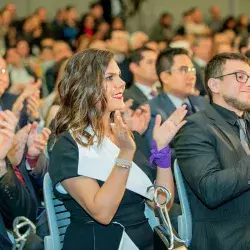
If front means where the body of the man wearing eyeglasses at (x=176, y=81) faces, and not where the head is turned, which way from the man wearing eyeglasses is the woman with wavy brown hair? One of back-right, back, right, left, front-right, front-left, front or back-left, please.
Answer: front-right

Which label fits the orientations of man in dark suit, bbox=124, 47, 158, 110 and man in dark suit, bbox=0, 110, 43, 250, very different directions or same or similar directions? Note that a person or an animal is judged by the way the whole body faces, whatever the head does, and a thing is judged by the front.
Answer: same or similar directions

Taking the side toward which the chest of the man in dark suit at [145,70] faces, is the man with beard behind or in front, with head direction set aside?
in front

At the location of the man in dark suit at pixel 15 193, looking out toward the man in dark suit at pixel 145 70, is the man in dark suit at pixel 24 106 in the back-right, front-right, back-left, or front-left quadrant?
front-left

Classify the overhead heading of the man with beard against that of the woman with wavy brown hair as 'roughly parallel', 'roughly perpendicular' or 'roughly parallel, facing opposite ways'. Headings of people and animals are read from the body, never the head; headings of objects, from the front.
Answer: roughly parallel

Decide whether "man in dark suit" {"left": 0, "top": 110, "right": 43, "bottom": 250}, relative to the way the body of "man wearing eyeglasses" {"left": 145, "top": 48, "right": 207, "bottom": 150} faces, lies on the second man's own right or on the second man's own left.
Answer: on the second man's own right

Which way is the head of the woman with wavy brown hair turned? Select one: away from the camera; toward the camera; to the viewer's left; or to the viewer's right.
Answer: to the viewer's right

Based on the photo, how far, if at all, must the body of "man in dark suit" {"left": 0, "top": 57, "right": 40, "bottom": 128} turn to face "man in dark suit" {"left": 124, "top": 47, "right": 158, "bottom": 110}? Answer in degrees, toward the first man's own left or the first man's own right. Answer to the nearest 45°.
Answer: approximately 90° to the first man's own left

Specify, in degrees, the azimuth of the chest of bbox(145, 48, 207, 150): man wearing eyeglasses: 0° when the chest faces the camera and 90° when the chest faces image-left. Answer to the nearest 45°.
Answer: approximately 315°

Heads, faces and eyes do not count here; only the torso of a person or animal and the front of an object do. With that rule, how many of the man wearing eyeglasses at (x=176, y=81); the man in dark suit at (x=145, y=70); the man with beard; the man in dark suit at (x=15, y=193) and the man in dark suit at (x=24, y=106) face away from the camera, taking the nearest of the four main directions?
0

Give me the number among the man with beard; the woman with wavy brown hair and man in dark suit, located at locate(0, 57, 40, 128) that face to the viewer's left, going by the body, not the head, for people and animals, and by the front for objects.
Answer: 0

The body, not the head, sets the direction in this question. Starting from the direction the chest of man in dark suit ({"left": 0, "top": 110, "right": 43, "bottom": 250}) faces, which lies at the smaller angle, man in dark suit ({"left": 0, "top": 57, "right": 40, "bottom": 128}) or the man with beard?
the man with beard

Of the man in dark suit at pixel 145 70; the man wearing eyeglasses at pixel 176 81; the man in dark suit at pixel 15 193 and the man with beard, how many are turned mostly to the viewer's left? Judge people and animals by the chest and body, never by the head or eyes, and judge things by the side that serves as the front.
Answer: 0

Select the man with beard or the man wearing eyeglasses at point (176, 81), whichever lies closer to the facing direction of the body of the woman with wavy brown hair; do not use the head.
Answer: the man with beard

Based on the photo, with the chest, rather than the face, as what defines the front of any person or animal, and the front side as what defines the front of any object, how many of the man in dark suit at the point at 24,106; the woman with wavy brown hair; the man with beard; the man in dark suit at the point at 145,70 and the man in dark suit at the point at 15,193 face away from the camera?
0
